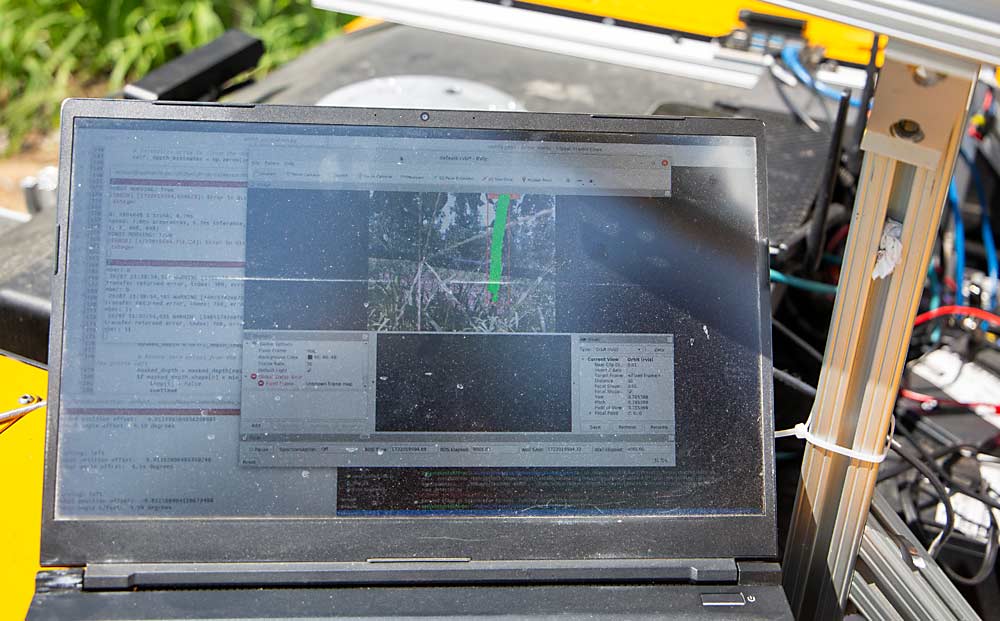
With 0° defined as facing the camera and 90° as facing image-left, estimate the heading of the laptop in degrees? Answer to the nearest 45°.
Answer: approximately 0°

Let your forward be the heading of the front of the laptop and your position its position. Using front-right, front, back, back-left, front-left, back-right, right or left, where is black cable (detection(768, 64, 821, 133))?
back-left

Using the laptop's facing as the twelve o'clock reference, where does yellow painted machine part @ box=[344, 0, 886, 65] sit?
The yellow painted machine part is roughly at 7 o'clock from the laptop.

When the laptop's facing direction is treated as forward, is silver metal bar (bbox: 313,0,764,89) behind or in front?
behind

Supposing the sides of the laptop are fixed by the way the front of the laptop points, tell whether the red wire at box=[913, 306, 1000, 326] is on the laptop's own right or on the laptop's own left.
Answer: on the laptop's own left
